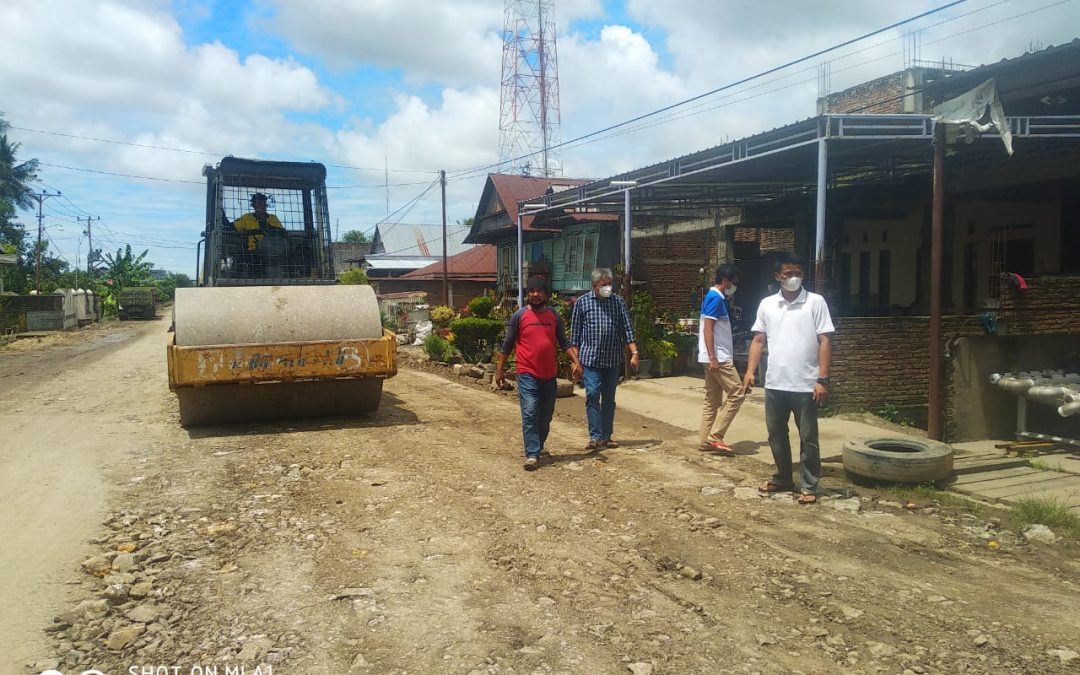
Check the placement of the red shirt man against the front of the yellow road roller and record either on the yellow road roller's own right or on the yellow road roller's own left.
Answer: on the yellow road roller's own left

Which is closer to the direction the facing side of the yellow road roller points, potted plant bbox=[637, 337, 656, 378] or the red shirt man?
the red shirt man

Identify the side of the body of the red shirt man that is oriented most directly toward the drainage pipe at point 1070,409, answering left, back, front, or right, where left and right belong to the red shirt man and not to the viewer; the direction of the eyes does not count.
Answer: left

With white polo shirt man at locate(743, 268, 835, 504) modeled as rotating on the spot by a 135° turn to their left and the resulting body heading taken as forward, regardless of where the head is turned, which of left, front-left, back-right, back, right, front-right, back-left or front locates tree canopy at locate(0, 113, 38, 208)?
left

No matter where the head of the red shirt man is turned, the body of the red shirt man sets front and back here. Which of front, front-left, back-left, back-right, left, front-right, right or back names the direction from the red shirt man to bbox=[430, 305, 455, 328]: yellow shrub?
back

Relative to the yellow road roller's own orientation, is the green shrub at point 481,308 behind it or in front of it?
behind

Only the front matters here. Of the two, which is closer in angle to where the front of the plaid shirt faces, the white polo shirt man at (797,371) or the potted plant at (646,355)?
the white polo shirt man

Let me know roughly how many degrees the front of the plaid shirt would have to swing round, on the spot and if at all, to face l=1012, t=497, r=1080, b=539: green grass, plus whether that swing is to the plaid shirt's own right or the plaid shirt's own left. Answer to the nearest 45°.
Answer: approximately 45° to the plaid shirt's own left

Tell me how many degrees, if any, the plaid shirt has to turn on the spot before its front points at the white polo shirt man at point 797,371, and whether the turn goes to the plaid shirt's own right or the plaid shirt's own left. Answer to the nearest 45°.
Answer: approximately 45° to the plaid shirt's own left

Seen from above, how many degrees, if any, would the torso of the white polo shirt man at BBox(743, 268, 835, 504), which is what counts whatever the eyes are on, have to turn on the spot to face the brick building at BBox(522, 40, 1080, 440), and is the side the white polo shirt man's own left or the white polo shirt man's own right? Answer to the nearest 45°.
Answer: approximately 180°
